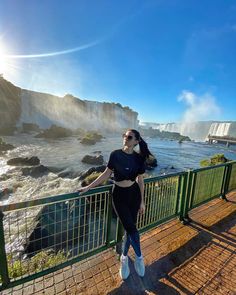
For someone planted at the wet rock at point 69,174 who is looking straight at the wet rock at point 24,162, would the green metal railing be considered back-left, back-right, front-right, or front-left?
back-left

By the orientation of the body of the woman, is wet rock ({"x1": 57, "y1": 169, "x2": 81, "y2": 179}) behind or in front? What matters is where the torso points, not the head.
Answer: behind

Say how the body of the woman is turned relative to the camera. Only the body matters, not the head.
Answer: toward the camera

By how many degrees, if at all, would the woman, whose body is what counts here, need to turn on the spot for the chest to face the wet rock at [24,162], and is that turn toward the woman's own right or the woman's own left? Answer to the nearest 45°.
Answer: approximately 135° to the woman's own right

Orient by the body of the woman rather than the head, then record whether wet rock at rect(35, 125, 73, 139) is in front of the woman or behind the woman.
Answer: behind
